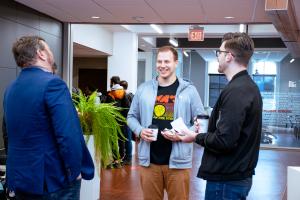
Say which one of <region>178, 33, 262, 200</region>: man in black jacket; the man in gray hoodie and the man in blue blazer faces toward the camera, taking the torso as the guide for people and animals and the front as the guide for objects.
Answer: the man in gray hoodie

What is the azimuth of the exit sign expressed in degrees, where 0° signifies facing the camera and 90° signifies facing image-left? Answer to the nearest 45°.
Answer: approximately 0°

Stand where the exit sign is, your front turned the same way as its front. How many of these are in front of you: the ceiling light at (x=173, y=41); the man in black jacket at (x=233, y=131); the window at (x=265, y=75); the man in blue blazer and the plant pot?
3

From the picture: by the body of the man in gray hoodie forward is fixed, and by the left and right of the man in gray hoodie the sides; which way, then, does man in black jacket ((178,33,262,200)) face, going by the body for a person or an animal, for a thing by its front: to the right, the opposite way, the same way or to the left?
to the right

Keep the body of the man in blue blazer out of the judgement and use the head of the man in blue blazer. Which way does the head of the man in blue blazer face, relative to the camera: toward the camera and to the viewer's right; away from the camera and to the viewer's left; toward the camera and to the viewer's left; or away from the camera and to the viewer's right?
away from the camera and to the viewer's right

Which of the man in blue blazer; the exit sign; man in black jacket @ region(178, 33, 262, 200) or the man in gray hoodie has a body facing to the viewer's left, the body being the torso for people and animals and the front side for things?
the man in black jacket

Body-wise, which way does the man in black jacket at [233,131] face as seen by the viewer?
to the viewer's left

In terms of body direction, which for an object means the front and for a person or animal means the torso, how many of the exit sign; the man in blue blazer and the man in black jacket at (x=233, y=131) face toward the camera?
1

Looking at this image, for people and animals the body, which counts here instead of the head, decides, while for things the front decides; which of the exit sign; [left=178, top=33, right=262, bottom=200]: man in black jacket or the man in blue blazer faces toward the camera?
the exit sign

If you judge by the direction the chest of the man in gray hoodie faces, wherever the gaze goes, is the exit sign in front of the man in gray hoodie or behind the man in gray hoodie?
behind

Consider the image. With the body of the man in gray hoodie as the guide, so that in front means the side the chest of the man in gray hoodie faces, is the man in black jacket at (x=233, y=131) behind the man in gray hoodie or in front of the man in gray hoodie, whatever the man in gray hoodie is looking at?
in front

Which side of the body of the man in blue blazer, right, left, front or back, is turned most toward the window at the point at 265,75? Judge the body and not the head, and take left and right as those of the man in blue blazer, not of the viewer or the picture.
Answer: front

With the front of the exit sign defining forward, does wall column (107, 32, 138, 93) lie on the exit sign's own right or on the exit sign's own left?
on the exit sign's own right

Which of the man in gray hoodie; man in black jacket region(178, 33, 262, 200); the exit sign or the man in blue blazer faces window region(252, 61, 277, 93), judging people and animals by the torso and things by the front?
the man in blue blazer

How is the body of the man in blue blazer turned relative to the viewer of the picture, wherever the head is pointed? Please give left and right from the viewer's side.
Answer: facing away from the viewer and to the right of the viewer

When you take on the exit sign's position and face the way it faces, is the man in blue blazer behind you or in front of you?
in front
